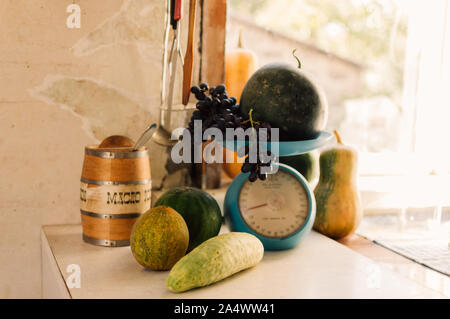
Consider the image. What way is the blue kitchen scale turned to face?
toward the camera
